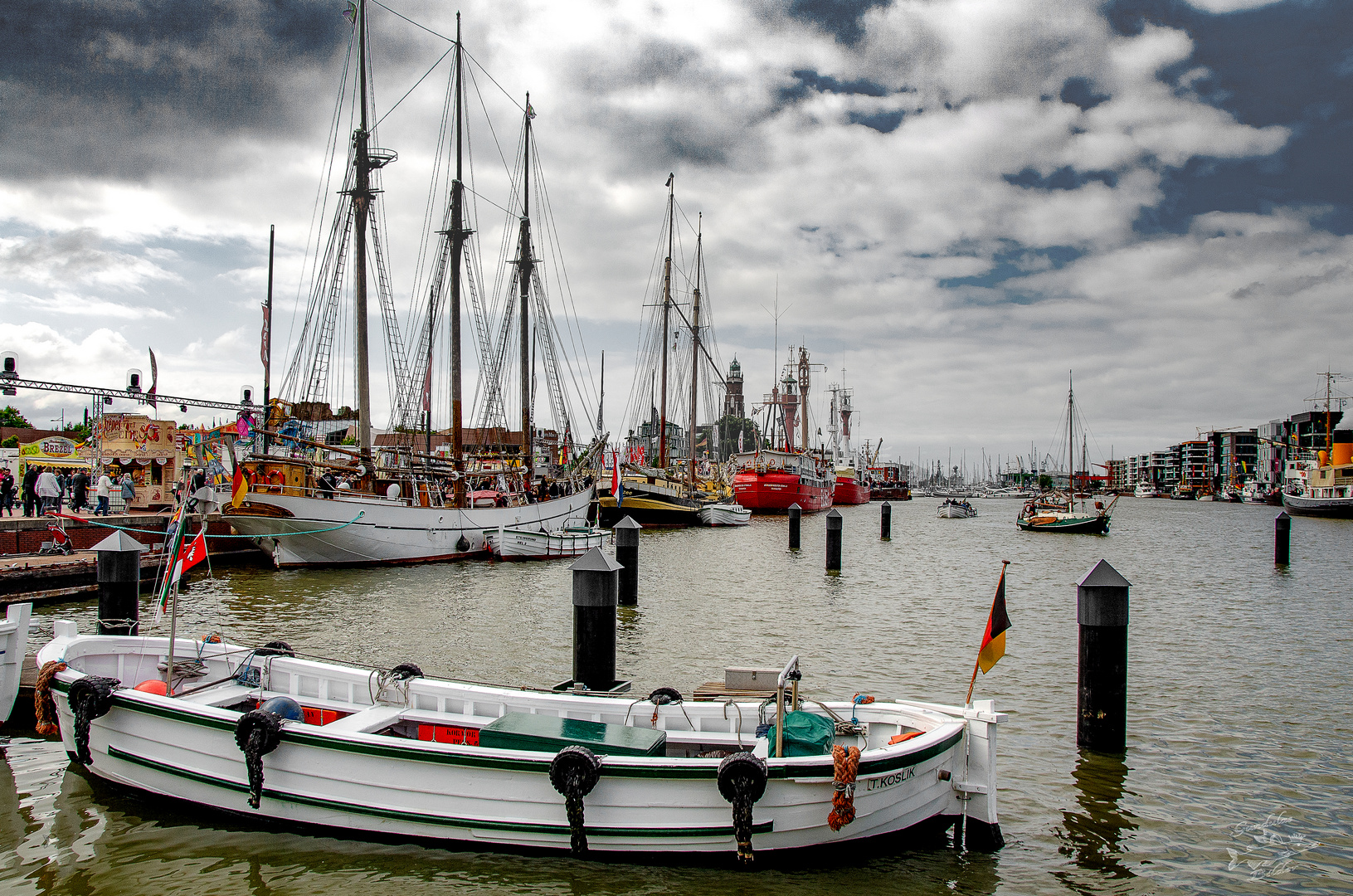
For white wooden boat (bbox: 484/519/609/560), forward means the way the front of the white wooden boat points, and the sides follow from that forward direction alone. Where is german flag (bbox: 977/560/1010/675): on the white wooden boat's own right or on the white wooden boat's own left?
on the white wooden boat's own left

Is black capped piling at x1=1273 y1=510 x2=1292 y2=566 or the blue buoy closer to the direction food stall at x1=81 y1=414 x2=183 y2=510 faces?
the blue buoy

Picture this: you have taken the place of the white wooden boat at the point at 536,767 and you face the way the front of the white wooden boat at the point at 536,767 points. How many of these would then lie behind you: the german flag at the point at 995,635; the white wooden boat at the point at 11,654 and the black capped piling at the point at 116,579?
1

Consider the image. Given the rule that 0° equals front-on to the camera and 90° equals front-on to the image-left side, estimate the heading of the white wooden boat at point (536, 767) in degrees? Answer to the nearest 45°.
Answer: approximately 90°

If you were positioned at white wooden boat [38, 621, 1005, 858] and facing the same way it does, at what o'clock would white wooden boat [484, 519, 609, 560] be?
white wooden boat [484, 519, 609, 560] is roughly at 3 o'clock from white wooden boat [38, 621, 1005, 858].

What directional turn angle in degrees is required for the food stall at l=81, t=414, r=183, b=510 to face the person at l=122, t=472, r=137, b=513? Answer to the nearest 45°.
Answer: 0° — it already faces them

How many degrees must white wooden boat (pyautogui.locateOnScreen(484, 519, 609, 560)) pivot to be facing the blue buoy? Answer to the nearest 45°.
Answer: approximately 45° to its left

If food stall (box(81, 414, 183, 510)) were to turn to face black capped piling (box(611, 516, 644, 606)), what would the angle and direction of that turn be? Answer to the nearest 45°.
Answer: approximately 45° to its left
